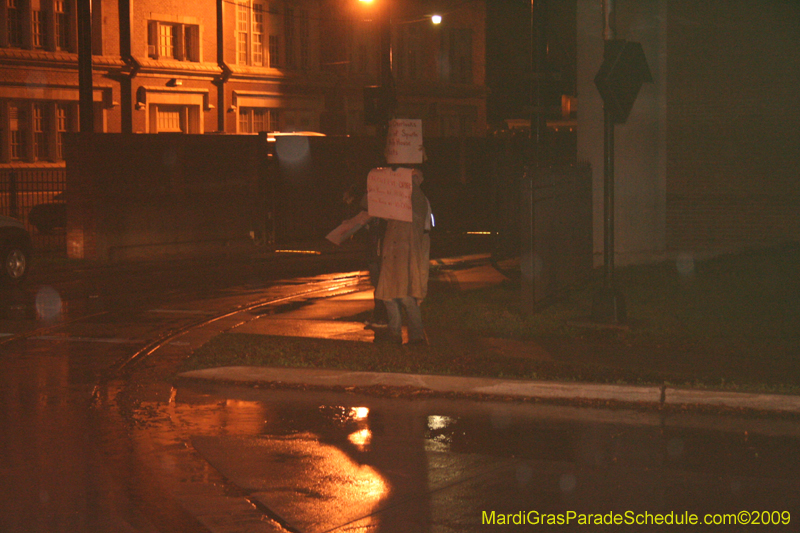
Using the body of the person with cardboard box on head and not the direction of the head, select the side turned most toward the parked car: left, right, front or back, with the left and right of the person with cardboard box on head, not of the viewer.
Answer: right

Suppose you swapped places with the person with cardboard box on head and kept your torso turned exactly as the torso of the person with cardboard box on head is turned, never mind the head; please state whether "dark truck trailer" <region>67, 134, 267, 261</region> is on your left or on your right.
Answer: on your right

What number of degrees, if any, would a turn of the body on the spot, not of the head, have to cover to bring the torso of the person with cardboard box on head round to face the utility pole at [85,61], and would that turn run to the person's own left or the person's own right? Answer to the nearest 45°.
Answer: approximately 90° to the person's own right

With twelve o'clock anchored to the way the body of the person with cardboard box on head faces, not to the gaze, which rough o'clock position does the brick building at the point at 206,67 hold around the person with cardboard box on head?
The brick building is roughly at 4 o'clock from the person with cardboard box on head.

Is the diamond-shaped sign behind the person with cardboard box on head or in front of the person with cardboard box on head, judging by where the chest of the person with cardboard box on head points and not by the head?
behind

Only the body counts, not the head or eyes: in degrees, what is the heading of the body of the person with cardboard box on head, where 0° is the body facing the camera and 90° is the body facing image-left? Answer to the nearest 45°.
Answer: approximately 45°

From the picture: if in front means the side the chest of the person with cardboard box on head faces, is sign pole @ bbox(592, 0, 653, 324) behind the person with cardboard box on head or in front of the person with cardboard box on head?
behind
